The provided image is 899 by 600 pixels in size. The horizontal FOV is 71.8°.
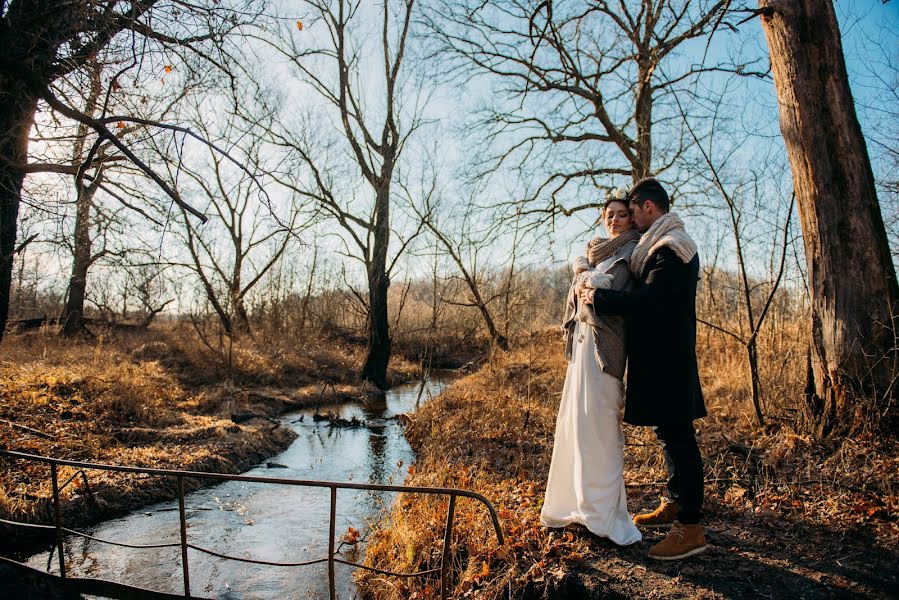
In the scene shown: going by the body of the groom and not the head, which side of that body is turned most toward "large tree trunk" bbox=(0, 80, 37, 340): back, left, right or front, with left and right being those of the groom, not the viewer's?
front

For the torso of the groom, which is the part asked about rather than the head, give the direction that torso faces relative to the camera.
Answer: to the viewer's left

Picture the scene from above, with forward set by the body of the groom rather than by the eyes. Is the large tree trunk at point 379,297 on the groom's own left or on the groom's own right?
on the groom's own right

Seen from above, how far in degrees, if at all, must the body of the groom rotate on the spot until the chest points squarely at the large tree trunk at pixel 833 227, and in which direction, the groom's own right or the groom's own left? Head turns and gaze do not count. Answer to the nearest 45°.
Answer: approximately 135° to the groom's own right

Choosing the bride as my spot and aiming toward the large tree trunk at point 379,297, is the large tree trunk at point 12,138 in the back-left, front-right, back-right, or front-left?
front-left
